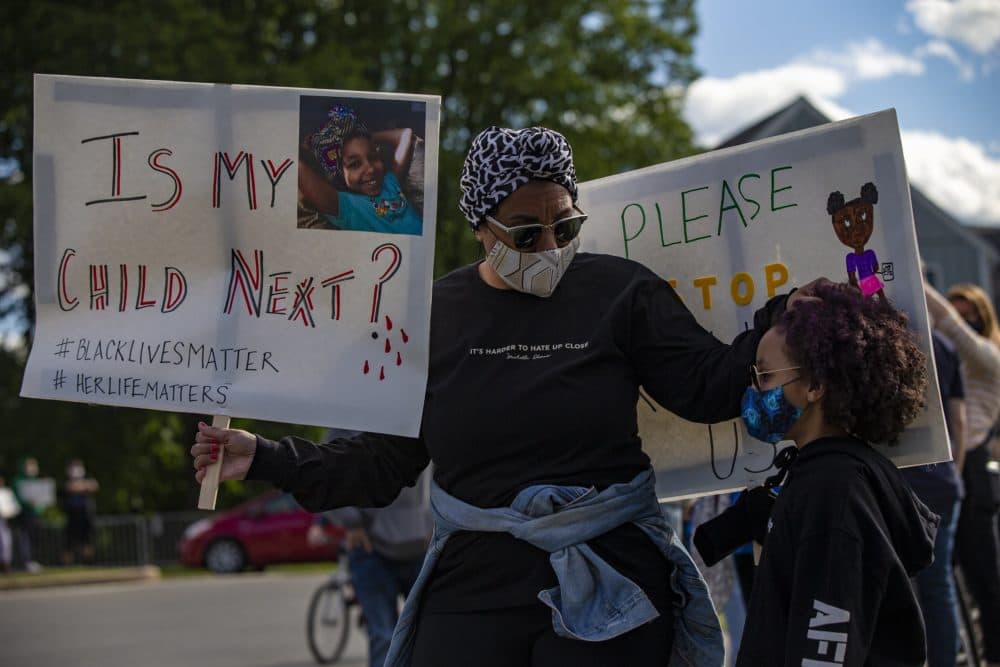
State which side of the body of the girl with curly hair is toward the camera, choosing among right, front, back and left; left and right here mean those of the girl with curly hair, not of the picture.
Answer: left

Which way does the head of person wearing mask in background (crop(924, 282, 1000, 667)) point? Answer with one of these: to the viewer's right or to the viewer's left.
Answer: to the viewer's left

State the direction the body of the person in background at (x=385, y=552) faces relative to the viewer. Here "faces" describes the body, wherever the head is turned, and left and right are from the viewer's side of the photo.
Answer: facing to the left of the viewer

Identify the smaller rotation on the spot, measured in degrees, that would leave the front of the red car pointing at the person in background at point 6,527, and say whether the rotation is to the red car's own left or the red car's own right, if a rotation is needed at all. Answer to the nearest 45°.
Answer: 0° — it already faces them

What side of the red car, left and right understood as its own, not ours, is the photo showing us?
left

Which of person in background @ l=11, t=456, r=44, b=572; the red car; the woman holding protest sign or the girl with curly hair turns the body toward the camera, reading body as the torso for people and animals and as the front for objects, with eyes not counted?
the woman holding protest sign

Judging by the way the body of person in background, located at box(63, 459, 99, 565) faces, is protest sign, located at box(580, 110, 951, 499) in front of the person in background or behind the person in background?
in front
